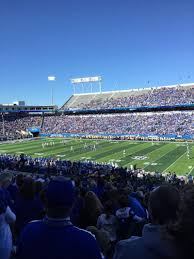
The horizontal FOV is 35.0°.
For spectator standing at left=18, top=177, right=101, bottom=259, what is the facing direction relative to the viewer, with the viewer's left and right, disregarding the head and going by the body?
facing away from the viewer

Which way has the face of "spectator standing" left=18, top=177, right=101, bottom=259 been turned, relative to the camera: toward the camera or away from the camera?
away from the camera

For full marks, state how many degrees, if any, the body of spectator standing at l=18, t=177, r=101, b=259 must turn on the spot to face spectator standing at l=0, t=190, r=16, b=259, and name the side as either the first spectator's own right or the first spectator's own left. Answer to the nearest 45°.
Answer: approximately 45° to the first spectator's own left

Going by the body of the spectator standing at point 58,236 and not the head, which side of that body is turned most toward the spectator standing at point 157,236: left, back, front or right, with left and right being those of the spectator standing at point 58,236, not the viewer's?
right

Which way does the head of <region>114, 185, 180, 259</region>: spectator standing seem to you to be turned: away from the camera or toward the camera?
away from the camera
